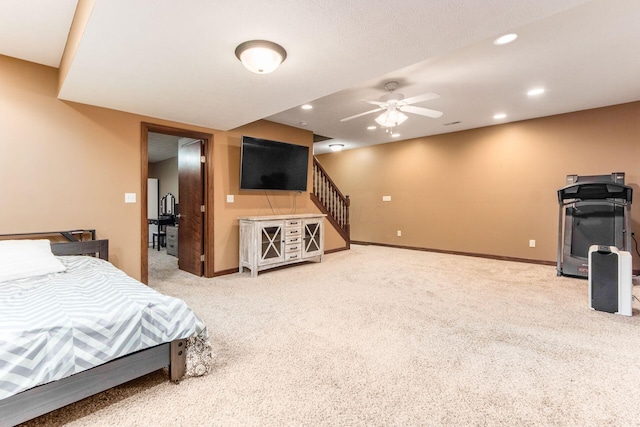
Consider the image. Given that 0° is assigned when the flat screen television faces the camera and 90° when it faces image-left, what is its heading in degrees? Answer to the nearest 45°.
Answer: approximately 315°

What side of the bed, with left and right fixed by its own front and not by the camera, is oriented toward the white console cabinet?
left

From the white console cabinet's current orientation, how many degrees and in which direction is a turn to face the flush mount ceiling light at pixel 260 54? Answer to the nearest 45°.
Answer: approximately 45° to its right

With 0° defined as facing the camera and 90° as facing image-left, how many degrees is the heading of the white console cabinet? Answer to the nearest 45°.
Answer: approximately 315°

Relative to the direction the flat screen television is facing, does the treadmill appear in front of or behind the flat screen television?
in front

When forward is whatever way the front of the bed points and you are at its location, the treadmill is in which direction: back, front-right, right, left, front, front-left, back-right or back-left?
front-left
